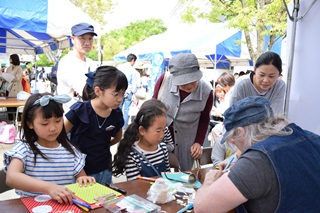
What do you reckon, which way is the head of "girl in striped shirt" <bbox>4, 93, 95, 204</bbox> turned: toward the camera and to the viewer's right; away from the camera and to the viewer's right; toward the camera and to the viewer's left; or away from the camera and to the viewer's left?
toward the camera and to the viewer's right

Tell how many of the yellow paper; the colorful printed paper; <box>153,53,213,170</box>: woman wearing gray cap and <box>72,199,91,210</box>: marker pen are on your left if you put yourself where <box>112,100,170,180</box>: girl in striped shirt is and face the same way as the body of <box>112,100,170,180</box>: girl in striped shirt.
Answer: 1

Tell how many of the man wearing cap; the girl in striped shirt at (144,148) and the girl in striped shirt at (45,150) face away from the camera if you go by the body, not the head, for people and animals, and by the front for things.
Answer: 0

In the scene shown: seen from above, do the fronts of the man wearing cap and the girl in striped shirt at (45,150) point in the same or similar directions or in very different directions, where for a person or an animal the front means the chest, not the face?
same or similar directions

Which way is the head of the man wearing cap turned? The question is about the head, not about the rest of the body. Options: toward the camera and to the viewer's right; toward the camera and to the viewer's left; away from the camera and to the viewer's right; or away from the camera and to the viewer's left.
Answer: toward the camera and to the viewer's right

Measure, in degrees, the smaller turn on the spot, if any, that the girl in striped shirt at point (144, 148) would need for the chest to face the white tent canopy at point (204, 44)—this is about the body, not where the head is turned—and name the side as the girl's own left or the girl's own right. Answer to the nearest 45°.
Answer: approximately 135° to the girl's own left

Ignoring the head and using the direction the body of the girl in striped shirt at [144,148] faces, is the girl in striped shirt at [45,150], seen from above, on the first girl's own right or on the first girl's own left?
on the first girl's own right

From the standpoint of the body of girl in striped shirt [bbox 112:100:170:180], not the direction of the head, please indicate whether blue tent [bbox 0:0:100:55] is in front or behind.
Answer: behind

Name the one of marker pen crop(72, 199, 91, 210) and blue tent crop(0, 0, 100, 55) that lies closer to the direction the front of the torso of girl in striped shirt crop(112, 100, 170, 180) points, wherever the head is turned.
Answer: the marker pen

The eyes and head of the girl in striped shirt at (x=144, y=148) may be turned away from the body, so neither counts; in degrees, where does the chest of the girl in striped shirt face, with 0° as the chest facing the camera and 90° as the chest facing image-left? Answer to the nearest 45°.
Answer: approximately 315°

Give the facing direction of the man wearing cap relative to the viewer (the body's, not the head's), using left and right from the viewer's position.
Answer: facing the viewer and to the right of the viewer

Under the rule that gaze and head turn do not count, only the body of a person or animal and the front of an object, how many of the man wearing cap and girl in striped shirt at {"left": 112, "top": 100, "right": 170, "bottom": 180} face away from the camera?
0

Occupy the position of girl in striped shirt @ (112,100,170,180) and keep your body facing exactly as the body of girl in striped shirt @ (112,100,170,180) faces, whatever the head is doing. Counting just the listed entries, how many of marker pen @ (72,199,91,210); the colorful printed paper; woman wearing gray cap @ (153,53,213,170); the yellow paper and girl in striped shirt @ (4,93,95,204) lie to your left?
1

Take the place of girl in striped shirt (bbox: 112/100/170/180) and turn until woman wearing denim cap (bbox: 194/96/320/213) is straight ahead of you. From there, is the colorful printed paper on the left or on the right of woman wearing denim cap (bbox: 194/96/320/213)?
right

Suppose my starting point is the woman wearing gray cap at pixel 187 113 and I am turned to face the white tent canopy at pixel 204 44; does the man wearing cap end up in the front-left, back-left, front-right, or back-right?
front-left

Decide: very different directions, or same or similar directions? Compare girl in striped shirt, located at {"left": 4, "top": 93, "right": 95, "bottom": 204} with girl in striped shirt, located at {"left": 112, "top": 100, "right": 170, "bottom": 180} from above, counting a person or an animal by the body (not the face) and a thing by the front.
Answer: same or similar directions
